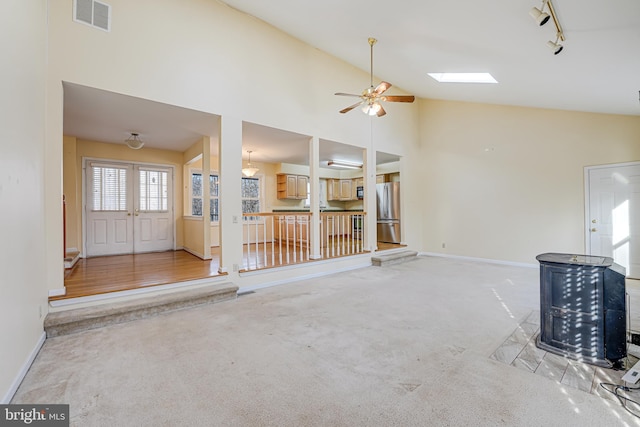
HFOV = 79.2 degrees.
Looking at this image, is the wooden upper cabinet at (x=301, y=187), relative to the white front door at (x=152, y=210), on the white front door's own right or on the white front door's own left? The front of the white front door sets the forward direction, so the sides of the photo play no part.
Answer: on the white front door's own left

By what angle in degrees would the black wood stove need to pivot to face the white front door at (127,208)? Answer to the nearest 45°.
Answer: approximately 45° to its right

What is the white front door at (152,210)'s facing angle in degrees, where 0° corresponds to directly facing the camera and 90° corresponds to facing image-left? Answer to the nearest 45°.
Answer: approximately 0°

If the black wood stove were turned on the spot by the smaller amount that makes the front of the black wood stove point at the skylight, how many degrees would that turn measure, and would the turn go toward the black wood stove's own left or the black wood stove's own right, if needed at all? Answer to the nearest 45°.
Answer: approximately 90° to the black wood stove's own right

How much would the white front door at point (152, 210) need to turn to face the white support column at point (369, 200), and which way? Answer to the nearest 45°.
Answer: approximately 45° to its left

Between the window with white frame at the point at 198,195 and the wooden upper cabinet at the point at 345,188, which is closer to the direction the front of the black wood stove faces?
the window with white frame

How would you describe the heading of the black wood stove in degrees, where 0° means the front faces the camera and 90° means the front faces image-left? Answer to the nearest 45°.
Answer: approximately 45°
